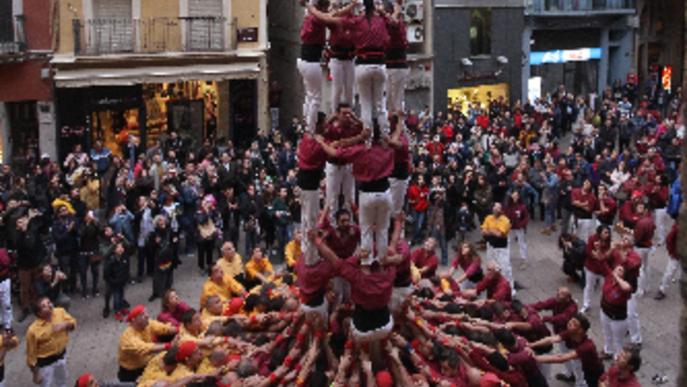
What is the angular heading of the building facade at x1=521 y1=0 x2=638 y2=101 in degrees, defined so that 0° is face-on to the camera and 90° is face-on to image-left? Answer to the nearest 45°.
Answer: approximately 0°

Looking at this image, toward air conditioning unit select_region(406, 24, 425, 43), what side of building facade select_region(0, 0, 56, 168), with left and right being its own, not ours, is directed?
left

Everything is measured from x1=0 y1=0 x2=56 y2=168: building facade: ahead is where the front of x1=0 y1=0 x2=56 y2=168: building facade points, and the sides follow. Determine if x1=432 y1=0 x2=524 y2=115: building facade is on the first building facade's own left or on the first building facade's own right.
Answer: on the first building facade's own left

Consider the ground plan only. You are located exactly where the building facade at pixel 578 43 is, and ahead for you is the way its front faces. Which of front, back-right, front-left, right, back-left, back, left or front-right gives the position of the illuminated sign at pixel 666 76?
back-left

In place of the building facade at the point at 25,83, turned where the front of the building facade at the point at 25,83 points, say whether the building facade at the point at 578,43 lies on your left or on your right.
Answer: on your left

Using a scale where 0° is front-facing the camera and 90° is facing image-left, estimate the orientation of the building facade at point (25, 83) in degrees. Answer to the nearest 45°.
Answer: approximately 0°

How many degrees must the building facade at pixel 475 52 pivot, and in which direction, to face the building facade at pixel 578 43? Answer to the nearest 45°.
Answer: approximately 135° to its left
